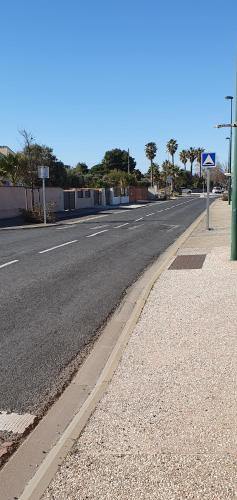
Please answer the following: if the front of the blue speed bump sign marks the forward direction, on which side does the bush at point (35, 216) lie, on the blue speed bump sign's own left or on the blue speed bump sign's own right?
on the blue speed bump sign's own right

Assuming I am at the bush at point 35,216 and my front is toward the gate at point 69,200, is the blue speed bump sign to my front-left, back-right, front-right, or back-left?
back-right

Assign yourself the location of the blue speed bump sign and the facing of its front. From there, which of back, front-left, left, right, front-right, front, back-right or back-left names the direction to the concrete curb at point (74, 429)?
front

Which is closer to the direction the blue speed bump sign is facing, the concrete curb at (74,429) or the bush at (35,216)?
the concrete curb

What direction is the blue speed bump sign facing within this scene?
toward the camera

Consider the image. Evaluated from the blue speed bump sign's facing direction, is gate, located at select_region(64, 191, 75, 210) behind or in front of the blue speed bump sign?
behind
